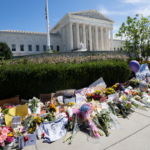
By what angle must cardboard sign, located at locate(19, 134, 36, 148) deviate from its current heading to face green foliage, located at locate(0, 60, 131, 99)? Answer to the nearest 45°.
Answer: approximately 180°

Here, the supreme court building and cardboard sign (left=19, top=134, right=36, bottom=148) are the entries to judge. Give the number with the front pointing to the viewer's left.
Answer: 0

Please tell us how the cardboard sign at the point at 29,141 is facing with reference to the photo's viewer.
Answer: facing the viewer

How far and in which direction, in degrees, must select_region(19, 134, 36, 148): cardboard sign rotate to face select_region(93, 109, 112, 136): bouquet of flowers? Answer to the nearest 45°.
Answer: approximately 90° to its left

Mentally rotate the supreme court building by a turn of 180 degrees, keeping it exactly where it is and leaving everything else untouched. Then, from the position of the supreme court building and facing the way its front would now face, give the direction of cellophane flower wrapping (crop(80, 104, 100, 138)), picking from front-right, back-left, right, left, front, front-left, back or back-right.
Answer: back-left

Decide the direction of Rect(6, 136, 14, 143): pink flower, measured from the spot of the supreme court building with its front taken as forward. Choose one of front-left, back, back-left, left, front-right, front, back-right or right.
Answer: front-right

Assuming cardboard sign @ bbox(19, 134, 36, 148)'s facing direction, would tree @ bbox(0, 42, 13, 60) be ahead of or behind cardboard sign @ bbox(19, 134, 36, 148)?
behind

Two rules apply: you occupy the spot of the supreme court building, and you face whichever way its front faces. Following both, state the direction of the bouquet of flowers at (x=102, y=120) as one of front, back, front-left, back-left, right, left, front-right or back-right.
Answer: front-right

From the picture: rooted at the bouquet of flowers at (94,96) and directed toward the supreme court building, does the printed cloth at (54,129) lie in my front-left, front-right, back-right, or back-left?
back-left

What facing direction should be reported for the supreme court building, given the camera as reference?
facing the viewer and to the right of the viewer

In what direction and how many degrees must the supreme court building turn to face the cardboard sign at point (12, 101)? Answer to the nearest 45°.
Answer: approximately 45° to its right

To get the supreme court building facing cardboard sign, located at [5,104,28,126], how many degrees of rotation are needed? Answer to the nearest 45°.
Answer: approximately 45° to its right

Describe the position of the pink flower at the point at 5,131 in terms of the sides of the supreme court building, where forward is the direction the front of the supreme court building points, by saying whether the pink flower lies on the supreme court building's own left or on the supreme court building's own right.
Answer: on the supreme court building's own right

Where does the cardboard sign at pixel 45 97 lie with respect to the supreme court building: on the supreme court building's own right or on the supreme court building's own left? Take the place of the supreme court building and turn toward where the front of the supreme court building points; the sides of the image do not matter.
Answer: on the supreme court building's own right

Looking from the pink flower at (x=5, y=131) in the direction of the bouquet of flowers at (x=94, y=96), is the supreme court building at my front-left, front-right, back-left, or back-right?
front-left

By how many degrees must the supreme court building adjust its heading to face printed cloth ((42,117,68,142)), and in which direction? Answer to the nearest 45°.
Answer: approximately 45° to its right
